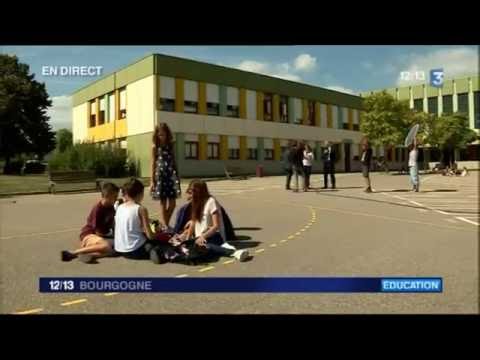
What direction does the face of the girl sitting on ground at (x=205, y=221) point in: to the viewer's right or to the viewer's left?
to the viewer's left

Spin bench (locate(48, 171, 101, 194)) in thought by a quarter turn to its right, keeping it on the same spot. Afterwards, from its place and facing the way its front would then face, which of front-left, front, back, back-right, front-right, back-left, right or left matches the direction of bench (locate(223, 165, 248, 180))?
back

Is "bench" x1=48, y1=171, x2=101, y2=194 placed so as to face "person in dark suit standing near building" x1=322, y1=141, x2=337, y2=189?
no

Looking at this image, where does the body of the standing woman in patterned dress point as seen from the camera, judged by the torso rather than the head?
toward the camera

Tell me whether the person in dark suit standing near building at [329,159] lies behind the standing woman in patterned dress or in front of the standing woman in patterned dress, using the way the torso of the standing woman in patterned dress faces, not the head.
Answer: behind

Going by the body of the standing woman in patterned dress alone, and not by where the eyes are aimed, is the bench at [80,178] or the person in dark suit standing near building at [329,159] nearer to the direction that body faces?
the bench

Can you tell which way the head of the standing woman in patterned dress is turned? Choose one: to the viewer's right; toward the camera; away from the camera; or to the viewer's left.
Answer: toward the camera

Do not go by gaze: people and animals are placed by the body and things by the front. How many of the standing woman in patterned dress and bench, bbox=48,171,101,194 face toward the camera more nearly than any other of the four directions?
2

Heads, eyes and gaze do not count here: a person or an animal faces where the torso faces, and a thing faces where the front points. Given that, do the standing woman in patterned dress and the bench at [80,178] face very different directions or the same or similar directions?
same or similar directions
